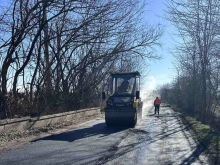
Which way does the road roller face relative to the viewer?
toward the camera
